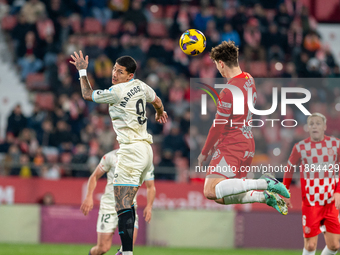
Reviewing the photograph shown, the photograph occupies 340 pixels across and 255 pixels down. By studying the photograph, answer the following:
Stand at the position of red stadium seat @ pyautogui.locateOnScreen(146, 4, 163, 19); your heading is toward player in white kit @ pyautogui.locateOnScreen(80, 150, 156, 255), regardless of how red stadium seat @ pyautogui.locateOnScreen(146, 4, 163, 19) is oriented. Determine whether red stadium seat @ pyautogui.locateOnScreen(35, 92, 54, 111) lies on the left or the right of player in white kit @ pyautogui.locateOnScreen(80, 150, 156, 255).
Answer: right

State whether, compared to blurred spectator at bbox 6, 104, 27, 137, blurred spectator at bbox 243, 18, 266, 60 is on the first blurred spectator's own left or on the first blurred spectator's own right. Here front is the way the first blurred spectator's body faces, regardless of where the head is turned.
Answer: on the first blurred spectator's own left

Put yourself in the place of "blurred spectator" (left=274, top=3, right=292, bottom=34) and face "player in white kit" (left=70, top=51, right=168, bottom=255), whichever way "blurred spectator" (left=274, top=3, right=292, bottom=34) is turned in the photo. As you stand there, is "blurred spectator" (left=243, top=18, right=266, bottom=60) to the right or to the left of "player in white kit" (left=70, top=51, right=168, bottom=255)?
right

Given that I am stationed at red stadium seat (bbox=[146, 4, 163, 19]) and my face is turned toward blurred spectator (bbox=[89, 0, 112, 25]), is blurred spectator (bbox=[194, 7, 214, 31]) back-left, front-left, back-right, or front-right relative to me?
back-left

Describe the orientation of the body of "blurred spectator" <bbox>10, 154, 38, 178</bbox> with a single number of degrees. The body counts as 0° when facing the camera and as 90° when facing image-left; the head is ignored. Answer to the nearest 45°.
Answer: approximately 0°

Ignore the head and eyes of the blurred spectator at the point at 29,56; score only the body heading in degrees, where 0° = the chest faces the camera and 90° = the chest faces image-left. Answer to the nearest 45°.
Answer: approximately 0°
